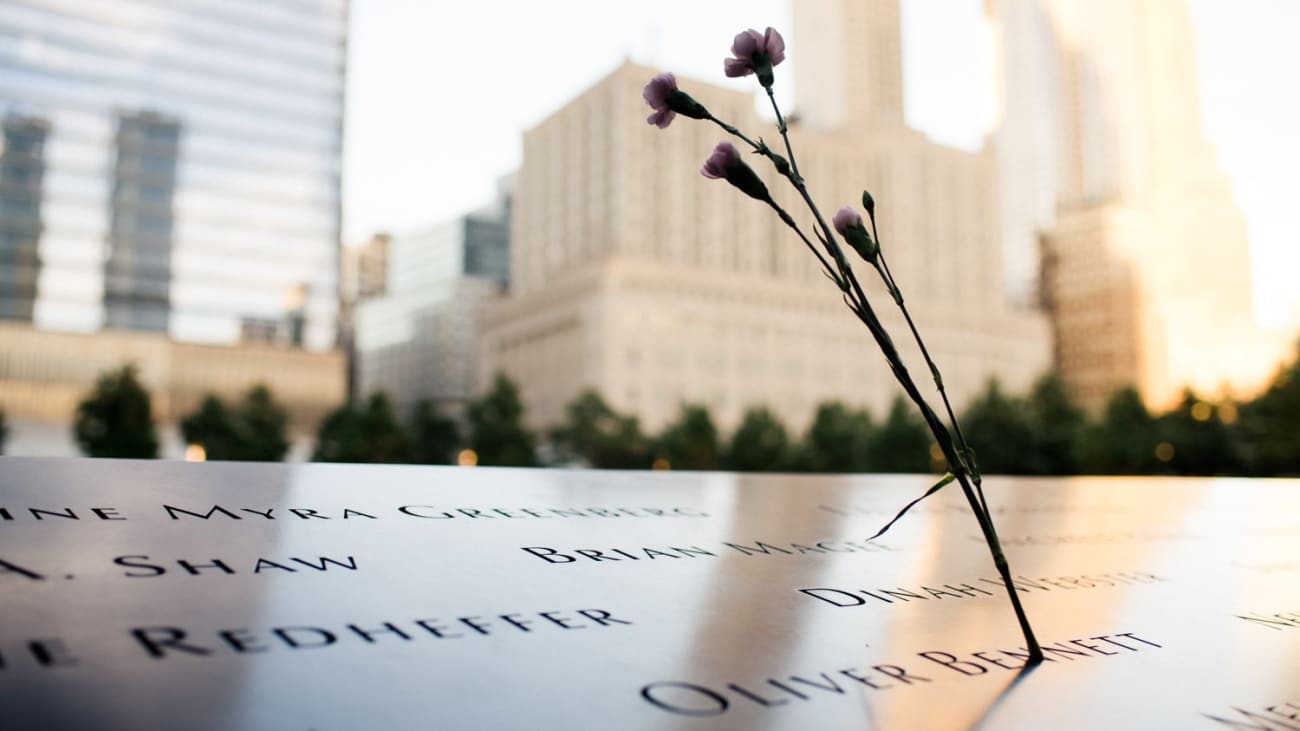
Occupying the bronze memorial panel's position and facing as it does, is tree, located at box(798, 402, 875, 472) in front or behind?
behind

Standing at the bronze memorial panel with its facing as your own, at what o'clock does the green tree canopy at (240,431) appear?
The green tree canopy is roughly at 5 o'clock from the bronze memorial panel.

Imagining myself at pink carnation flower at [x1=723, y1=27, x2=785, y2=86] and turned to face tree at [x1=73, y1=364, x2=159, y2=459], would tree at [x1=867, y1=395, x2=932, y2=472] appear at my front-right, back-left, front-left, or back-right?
front-right

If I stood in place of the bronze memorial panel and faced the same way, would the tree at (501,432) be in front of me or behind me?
behind

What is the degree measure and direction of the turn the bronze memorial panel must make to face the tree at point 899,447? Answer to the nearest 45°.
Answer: approximately 180°

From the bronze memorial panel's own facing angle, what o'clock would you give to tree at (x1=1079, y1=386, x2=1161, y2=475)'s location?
The tree is roughly at 7 o'clock from the bronze memorial panel.

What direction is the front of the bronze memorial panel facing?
toward the camera

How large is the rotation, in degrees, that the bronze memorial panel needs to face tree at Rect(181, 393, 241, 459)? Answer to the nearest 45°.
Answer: approximately 135° to its right

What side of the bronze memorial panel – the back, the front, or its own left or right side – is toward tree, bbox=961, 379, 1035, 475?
back

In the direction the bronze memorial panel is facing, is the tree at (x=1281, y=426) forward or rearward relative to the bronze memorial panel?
rearward

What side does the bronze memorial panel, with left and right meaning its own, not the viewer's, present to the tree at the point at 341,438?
back

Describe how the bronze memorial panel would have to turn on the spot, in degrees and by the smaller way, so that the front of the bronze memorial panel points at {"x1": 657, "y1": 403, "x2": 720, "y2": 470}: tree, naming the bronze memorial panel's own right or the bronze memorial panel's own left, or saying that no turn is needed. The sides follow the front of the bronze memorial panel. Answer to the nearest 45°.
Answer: approximately 180°

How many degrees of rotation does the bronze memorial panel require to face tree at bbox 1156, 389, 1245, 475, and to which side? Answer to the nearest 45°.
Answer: approximately 135° to its left

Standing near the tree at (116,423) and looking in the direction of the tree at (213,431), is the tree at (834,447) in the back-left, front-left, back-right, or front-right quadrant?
front-right
